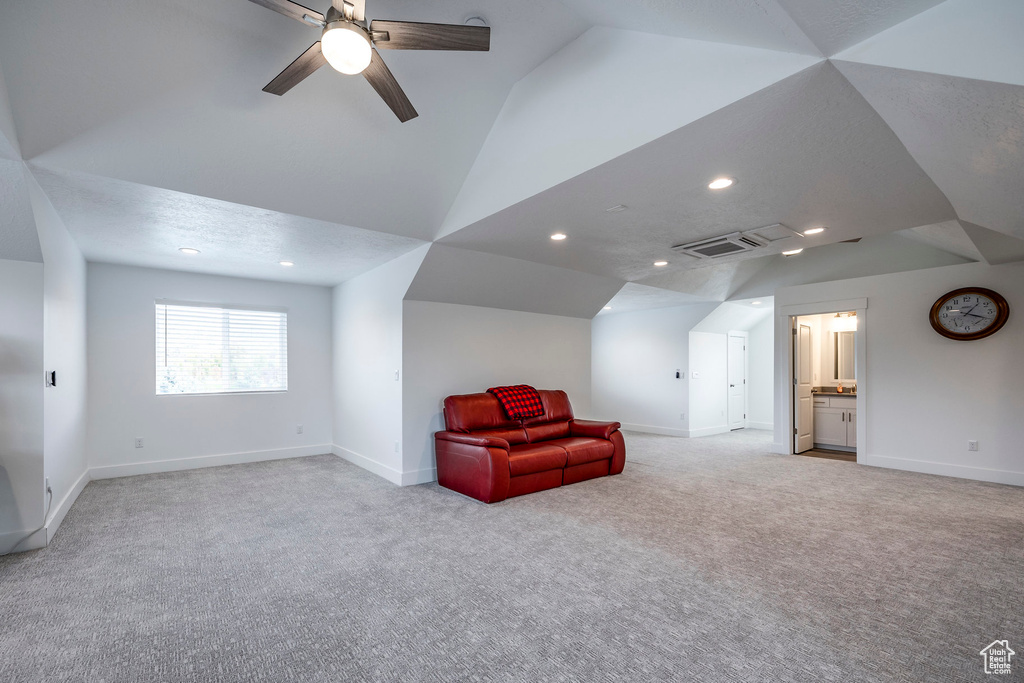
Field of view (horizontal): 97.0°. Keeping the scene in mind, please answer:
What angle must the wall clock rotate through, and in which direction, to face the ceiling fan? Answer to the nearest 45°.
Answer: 0° — it already faces it

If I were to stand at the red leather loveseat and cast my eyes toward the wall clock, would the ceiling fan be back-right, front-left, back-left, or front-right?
back-right

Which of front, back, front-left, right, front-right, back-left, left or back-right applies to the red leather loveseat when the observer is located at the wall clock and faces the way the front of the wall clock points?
front-right

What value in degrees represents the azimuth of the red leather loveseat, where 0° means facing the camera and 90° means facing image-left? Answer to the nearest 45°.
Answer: approximately 315°

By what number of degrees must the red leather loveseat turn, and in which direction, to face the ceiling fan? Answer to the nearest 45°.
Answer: approximately 45° to its right

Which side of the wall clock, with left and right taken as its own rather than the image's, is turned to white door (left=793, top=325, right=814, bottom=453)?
right

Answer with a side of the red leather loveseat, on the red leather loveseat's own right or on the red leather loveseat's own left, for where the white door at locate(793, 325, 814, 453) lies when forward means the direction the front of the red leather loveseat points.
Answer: on the red leather loveseat's own left

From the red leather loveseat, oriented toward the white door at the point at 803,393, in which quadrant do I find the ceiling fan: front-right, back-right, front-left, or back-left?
back-right

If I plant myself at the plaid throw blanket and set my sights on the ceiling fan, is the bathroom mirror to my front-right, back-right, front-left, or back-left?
back-left

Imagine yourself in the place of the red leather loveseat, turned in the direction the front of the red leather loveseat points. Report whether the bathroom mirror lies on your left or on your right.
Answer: on your left

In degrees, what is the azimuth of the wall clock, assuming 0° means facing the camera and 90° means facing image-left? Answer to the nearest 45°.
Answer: approximately 0°
